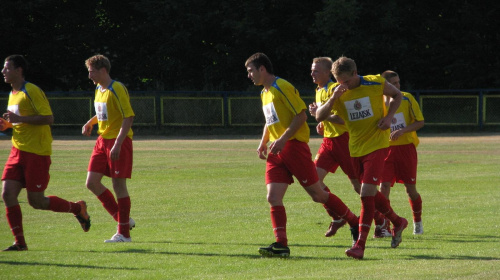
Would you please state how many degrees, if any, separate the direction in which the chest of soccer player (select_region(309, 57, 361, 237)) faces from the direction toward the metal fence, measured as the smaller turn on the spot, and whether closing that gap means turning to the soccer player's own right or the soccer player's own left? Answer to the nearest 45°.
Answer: approximately 90° to the soccer player's own right

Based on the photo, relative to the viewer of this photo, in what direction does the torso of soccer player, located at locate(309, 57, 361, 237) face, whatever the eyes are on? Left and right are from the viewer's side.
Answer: facing to the left of the viewer

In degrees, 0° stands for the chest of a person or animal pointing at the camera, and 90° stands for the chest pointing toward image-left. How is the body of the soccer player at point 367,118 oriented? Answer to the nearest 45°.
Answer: approximately 45°

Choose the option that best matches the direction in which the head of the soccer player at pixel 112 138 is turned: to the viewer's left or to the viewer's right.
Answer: to the viewer's left

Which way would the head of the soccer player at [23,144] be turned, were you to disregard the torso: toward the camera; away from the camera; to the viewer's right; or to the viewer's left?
to the viewer's left

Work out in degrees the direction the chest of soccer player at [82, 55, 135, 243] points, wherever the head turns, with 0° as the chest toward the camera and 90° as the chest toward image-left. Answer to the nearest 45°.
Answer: approximately 45°

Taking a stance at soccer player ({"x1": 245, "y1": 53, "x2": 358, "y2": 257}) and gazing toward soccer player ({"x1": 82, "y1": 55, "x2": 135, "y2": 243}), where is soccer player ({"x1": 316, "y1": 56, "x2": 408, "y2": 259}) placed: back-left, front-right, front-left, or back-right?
back-right

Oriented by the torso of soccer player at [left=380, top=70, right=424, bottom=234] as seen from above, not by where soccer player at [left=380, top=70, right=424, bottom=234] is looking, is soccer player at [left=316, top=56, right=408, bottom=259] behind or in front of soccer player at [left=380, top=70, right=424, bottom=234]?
in front

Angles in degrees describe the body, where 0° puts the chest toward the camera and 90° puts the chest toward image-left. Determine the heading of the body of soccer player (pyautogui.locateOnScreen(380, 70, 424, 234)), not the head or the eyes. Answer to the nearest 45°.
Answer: approximately 45°

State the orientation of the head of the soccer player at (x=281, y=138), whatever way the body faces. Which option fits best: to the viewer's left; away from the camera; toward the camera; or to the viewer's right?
to the viewer's left

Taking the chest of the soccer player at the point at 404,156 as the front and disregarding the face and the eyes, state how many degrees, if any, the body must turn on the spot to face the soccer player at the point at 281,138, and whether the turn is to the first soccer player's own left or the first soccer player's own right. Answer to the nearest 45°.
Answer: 0° — they already face them
